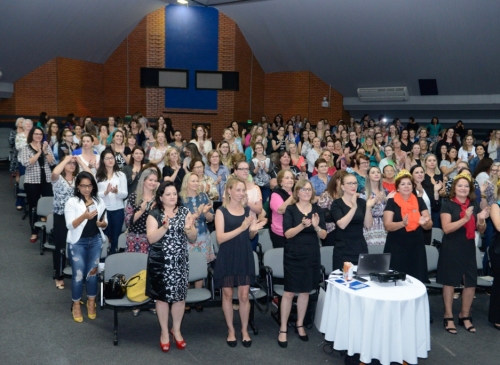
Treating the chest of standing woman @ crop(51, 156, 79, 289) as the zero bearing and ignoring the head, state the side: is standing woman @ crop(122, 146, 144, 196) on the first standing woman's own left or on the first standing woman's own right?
on the first standing woman's own left

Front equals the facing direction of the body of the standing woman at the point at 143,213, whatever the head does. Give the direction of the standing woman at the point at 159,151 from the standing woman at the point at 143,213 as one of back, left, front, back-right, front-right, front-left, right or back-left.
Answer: back-left

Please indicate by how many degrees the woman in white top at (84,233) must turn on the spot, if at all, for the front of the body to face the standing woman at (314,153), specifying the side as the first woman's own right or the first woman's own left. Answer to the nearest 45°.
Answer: approximately 135° to the first woman's own left

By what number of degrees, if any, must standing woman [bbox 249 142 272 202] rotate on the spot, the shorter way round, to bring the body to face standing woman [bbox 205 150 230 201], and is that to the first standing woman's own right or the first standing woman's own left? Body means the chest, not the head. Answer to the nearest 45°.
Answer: approximately 45° to the first standing woman's own right

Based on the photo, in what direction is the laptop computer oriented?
away from the camera

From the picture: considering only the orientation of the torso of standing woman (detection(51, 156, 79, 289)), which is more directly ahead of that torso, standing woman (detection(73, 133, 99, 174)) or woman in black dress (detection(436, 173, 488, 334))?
the woman in black dress

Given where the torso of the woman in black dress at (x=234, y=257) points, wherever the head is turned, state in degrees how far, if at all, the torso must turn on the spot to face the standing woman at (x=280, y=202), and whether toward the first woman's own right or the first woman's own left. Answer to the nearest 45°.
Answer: approximately 90° to the first woman's own left

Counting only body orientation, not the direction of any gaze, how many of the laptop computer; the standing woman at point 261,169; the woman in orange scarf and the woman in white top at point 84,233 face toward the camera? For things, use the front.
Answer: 3

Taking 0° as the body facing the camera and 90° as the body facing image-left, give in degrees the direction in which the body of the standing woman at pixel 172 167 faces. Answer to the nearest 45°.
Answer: approximately 315°
